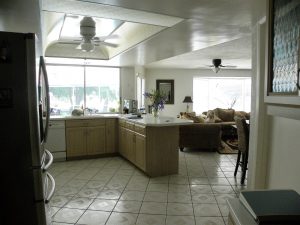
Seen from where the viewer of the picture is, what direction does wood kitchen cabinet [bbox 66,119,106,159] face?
facing the viewer

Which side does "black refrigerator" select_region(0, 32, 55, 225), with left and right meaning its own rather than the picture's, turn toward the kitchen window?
left

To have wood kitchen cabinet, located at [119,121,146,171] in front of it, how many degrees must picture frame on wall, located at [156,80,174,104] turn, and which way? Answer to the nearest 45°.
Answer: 0° — it already faces it

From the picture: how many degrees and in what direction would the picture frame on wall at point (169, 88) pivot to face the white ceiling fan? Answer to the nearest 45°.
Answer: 0° — it already faces it

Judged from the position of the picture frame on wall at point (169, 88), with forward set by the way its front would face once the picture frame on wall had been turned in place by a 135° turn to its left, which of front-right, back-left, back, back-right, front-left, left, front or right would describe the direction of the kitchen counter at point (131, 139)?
back-right

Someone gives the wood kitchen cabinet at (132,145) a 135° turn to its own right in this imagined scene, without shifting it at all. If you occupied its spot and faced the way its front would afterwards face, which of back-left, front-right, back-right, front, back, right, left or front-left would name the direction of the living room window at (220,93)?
front-right

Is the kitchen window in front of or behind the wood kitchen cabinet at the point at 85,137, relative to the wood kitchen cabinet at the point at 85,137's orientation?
behind

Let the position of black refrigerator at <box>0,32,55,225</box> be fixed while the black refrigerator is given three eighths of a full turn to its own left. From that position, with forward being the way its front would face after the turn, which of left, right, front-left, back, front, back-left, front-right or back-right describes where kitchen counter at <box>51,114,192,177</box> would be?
right

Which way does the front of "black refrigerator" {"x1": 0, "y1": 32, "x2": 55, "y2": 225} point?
to the viewer's right

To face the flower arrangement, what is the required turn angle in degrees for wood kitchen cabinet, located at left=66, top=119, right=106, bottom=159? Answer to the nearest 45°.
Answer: approximately 45° to its left

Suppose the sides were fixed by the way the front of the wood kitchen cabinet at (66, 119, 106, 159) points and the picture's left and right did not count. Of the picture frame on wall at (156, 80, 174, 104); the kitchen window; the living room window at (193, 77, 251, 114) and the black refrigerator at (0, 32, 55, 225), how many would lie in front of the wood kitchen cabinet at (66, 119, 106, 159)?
1

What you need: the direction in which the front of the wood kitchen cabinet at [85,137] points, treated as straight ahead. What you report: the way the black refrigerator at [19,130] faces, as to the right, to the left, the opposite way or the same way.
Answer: to the left

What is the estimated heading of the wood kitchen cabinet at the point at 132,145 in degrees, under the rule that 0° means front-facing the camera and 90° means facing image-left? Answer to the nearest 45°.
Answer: approximately 45°

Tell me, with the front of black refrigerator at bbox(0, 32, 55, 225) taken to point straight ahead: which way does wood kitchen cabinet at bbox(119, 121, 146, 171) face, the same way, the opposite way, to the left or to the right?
the opposite way

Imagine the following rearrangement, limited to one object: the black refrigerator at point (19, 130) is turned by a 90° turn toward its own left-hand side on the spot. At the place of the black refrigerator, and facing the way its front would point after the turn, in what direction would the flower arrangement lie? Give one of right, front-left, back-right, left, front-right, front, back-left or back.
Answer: front-right
